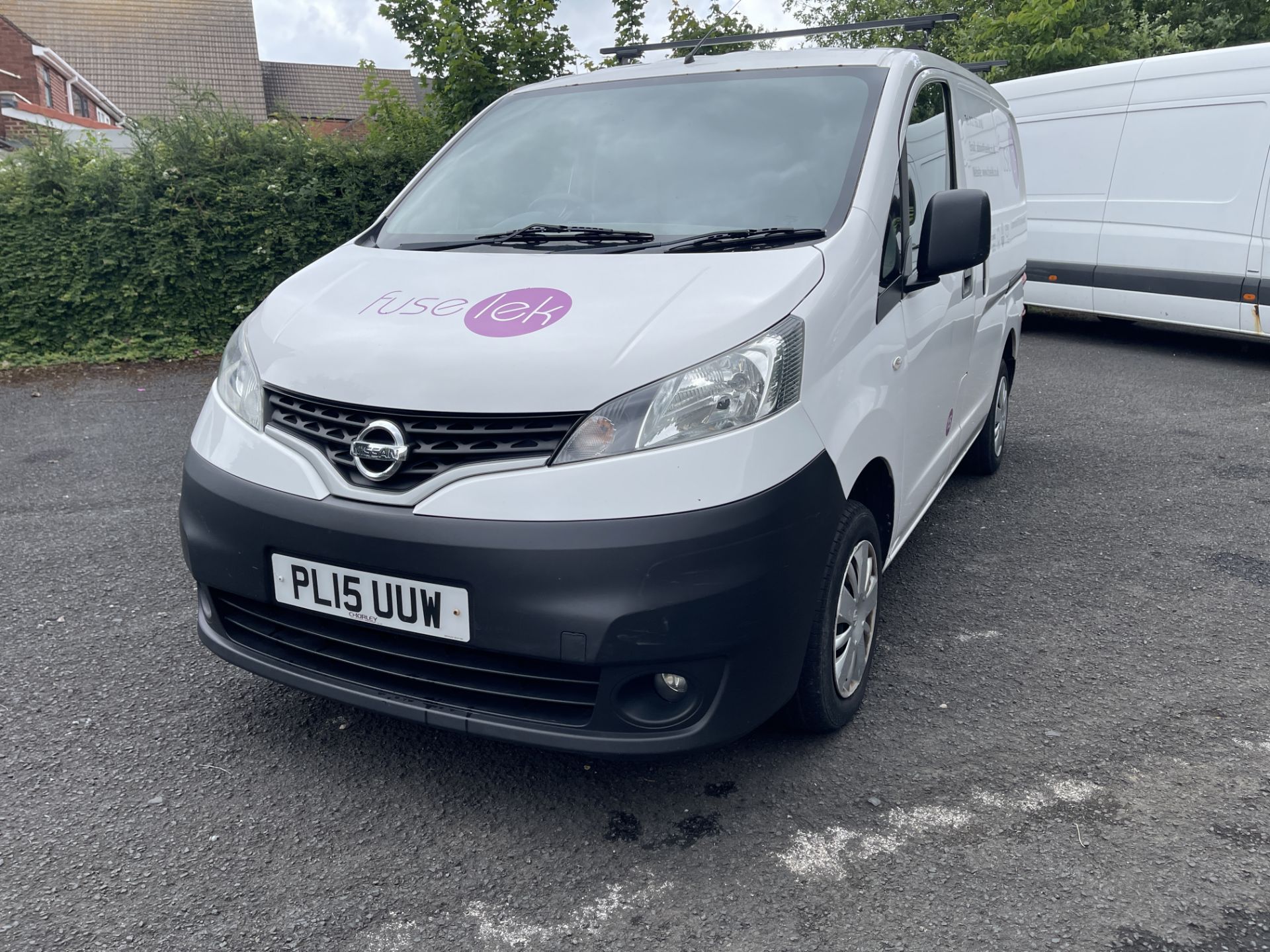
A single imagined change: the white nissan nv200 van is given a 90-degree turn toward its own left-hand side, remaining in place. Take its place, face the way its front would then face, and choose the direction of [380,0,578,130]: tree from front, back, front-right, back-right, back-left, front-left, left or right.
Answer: back-left

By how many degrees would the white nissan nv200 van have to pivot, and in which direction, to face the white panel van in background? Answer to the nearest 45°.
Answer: approximately 180°

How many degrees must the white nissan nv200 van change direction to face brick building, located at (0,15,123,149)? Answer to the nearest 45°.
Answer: approximately 90° to its right

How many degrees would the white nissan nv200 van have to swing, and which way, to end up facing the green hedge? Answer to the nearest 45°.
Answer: approximately 90° to its right

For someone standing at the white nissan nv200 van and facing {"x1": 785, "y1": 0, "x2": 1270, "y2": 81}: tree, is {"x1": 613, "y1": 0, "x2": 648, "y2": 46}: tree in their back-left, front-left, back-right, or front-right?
front-left

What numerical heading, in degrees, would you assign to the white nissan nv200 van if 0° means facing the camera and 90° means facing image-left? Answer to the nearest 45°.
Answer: approximately 45°

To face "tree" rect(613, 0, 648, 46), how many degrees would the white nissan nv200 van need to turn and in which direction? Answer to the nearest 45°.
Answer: approximately 135° to its right
